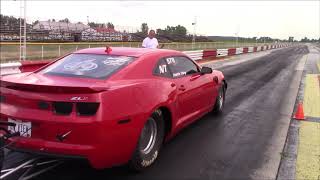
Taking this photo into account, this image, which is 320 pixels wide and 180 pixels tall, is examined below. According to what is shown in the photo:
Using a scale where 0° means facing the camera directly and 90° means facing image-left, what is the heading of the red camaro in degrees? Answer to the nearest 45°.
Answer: approximately 225°
